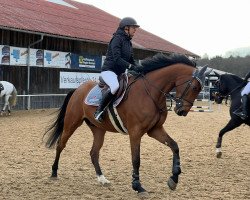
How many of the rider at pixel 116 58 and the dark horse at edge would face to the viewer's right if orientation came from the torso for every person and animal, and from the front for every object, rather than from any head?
1

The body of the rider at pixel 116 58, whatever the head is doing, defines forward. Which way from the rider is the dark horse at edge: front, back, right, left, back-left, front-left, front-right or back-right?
front-left

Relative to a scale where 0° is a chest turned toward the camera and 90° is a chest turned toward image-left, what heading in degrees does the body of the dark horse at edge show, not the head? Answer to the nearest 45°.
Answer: approximately 90°

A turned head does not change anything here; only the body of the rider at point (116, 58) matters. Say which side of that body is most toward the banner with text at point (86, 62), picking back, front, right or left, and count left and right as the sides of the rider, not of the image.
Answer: left

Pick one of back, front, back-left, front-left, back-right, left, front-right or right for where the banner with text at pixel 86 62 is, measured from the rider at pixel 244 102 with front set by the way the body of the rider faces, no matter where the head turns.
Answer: front-right

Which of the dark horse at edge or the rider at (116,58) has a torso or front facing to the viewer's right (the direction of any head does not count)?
the rider

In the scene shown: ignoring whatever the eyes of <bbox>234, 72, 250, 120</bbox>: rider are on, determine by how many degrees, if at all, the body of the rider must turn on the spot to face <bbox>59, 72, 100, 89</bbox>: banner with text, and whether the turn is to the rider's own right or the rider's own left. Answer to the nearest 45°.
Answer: approximately 45° to the rider's own right

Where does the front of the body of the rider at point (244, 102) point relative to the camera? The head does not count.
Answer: to the viewer's left

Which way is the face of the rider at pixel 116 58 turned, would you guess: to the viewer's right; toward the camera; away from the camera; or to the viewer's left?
to the viewer's right

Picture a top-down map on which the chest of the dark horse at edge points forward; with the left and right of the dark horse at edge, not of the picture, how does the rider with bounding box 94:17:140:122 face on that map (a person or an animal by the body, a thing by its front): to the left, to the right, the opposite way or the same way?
the opposite way

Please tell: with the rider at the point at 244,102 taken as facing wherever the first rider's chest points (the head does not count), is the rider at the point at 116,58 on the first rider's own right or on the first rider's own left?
on the first rider's own left

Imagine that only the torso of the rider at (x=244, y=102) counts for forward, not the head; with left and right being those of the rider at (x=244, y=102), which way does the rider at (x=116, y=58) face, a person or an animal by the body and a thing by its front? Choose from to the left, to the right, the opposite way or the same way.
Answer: the opposite way

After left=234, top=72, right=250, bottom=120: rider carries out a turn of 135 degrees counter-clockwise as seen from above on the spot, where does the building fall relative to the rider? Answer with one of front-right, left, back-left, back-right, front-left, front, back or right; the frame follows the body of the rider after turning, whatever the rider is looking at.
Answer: back

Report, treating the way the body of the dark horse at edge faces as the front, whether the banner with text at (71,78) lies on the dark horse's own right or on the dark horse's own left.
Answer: on the dark horse's own right

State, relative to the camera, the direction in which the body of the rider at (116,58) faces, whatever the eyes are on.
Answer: to the viewer's right
